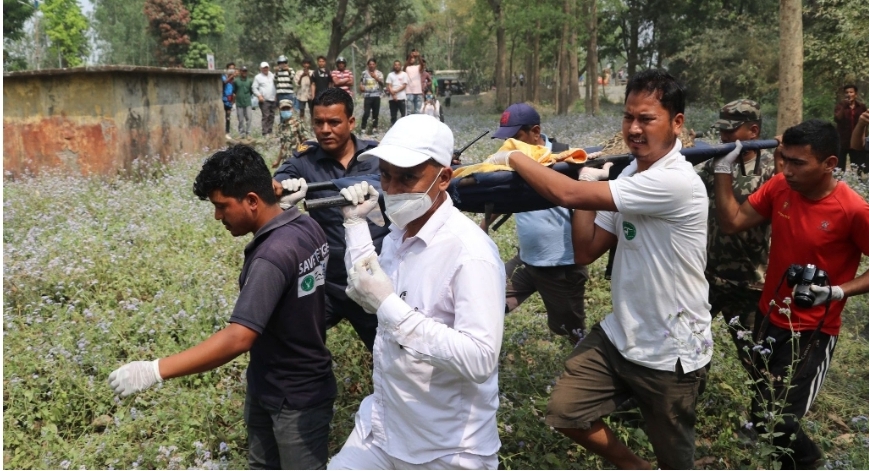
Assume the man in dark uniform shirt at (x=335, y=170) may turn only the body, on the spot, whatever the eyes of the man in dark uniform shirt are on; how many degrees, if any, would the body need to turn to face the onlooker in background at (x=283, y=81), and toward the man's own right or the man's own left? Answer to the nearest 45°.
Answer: approximately 135° to the man's own right

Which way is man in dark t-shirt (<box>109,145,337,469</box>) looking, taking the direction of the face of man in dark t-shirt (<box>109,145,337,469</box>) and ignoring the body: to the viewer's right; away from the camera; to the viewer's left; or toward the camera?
to the viewer's left

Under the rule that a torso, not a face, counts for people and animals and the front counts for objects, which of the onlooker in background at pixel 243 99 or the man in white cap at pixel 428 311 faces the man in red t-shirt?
the onlooker in background

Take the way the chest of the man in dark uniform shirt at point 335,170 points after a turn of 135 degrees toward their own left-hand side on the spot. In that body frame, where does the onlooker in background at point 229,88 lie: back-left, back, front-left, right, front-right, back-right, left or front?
left

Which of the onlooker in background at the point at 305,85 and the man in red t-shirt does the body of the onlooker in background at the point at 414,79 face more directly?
the man in red t-shirt

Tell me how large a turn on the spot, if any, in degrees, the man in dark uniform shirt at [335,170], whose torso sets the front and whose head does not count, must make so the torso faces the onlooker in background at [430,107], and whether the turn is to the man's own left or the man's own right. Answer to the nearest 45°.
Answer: approximately 135° to the man's own right
